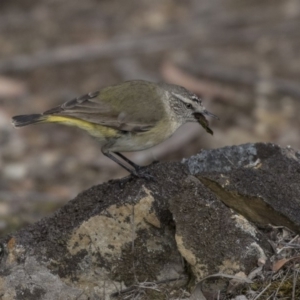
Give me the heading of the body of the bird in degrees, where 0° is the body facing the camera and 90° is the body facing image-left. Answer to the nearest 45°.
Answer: approximately 270°

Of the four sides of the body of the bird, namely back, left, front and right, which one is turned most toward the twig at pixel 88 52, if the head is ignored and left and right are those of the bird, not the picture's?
left

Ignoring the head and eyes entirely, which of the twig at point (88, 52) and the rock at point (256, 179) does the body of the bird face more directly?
the rock

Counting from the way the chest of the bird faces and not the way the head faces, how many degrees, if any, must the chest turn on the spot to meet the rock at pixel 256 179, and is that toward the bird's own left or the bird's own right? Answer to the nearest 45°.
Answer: approximately 45° to the bird's own right
